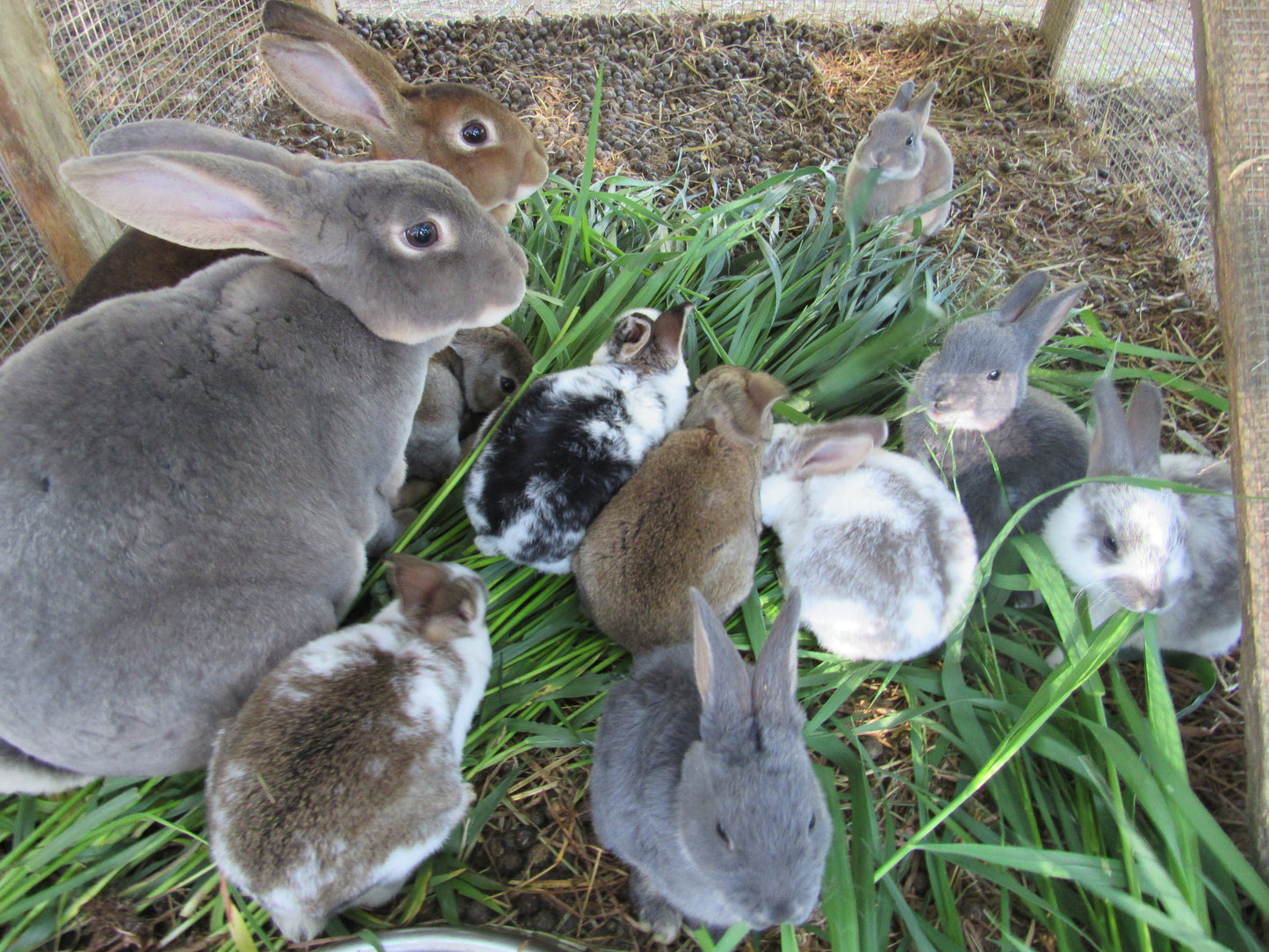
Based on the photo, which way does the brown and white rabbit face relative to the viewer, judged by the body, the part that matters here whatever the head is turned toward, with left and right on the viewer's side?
facing away from the viewer and to the right of the viewer

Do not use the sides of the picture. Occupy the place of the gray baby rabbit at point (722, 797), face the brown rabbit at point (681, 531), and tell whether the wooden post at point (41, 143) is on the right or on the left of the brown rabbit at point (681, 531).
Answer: left

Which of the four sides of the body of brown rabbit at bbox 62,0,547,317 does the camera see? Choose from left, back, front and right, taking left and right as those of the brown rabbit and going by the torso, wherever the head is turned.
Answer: right

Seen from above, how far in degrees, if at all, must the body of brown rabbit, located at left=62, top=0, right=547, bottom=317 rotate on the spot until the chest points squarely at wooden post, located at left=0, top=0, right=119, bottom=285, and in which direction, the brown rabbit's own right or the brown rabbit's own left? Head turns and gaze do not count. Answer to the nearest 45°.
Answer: approximately 180°

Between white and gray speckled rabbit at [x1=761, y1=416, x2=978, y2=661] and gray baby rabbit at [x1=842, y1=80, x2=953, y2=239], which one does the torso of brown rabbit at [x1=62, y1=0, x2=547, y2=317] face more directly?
the gray baby rabbit

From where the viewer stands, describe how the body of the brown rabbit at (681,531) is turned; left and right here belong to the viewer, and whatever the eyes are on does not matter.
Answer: facing away from the viewer and to the right of the viewer

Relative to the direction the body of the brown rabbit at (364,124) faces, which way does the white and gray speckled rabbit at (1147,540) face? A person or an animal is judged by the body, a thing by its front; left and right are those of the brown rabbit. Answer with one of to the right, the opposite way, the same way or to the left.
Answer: the opposite way
